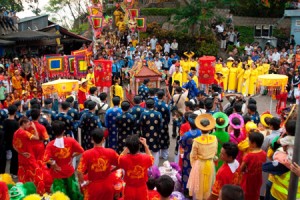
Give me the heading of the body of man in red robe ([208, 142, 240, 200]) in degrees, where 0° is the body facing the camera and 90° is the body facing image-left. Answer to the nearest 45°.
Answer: approximately 135°

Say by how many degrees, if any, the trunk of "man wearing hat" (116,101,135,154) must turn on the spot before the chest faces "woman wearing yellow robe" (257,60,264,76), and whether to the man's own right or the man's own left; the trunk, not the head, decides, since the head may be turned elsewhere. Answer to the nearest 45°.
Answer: approximately 45° to the man's own right

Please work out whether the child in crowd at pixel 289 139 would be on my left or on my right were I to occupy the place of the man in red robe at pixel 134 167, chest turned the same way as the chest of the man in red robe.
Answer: on my right

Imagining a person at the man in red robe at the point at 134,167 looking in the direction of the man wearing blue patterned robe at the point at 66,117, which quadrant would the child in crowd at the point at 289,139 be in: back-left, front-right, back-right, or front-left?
back-right

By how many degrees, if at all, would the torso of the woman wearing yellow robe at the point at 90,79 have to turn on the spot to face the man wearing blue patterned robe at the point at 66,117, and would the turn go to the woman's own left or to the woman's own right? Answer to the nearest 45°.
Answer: approximately 45° to the woman's own right

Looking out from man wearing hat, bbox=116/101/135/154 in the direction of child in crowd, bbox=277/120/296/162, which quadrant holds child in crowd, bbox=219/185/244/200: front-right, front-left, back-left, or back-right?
front-right

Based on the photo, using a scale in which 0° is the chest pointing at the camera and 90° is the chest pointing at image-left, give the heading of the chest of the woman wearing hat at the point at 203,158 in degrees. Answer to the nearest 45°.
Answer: approximately 180°

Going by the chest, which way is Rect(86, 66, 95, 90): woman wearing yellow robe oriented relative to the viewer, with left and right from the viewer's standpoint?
facing the viewer and to the right of the viewer

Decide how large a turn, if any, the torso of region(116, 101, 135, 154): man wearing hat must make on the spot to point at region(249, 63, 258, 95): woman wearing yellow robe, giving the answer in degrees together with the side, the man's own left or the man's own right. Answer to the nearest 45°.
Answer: approximately 45° to the man's own right

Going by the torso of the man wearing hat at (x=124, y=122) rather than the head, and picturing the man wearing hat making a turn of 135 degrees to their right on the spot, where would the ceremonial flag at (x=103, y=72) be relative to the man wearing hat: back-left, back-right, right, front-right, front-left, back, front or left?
back-left

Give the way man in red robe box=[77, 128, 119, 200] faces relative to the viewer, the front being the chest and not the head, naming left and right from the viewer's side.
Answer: facing away from the viewer

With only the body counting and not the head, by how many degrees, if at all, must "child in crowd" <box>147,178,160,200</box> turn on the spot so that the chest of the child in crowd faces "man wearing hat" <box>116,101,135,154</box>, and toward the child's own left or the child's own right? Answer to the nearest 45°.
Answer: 0° — they already face them

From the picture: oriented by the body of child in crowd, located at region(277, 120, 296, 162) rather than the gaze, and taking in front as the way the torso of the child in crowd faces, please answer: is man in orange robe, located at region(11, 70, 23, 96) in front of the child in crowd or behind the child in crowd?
in front

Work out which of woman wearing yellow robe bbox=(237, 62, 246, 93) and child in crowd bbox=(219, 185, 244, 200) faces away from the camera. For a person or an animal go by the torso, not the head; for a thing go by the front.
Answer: the child in crowd

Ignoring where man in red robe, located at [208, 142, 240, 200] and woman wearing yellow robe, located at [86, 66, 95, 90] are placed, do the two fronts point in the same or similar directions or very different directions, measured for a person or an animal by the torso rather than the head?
very different directions

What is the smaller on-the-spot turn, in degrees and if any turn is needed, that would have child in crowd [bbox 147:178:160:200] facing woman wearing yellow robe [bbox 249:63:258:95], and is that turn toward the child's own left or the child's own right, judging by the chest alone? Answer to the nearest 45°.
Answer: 0° — they already face them

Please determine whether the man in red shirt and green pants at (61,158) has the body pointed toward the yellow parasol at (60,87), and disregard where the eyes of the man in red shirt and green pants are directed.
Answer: yes

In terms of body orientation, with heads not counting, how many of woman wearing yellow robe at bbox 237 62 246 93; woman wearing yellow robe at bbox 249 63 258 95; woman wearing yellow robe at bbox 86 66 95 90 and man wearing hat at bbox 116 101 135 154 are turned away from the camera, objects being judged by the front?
1

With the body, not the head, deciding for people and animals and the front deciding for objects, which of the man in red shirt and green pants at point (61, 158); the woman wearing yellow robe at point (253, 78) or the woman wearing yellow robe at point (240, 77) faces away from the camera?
the man in red shirt and green pants
